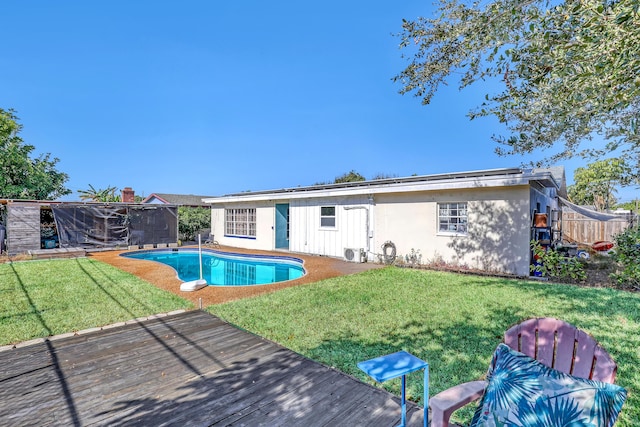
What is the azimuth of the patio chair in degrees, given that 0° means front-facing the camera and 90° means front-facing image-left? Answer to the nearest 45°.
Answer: approximately 45°

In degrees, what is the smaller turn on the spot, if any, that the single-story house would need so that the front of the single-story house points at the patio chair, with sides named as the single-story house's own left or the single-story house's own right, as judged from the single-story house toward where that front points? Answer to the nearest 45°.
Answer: approximately 45° to the single-story house's own left

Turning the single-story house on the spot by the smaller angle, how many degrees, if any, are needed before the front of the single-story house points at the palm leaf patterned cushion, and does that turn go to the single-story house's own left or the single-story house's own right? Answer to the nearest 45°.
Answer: approximately 45° to the single-story house's own left

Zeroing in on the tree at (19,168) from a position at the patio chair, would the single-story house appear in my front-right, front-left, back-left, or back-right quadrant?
front-right

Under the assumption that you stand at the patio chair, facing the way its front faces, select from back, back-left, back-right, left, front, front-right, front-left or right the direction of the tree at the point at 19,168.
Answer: front-right

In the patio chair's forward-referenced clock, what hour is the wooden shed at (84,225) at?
The wooden shed is roughly at 2 o'clock from the patio chair.

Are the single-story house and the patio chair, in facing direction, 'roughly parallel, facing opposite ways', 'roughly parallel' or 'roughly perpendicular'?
roughly parallel

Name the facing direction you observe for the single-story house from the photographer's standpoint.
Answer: facing the viewer and to the left of the viewer

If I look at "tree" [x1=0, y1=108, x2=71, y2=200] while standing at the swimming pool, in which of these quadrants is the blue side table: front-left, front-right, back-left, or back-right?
back-left

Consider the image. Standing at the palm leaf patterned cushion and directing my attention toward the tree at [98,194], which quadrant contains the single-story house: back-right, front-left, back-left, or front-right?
front-right
